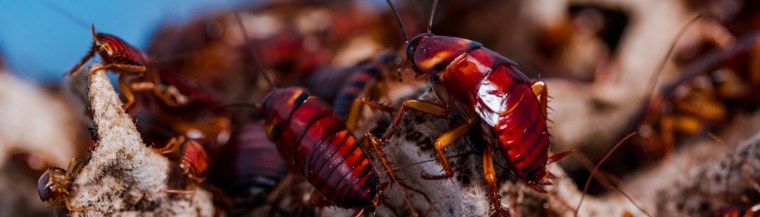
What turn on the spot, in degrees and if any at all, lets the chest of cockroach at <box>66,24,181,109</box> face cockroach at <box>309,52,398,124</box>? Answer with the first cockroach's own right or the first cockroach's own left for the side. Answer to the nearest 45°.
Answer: approximately 180°

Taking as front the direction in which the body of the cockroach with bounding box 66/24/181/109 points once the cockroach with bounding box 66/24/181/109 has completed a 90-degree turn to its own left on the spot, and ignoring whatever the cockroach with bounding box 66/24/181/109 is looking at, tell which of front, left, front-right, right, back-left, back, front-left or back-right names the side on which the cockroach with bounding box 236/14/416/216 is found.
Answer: front-left

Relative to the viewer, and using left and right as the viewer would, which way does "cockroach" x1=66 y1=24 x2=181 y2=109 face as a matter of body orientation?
facing to the left of the viewer

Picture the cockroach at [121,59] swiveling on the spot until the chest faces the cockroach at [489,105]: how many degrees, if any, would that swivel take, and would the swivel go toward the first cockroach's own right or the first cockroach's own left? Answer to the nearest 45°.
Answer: approximately 135° to the first cockroach's own left
